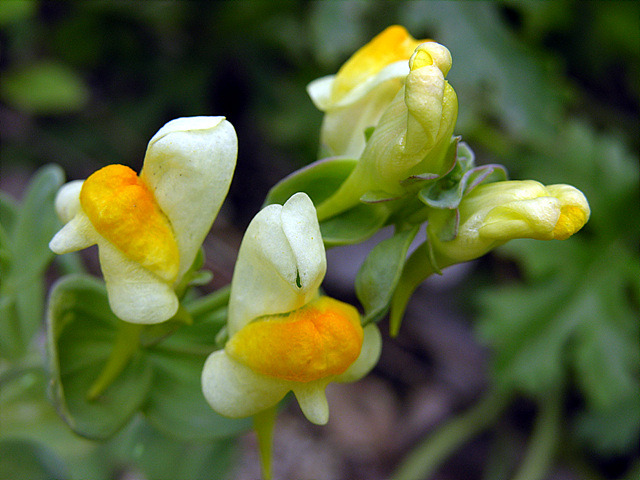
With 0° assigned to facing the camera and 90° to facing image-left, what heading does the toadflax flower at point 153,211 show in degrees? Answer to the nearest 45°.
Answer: approximately 45°

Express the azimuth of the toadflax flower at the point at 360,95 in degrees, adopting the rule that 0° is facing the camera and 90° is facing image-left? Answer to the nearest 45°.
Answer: approximately 90°

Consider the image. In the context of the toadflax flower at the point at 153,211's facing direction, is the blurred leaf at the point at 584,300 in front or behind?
behind

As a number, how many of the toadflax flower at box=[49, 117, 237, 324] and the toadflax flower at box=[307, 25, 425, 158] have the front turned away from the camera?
0
